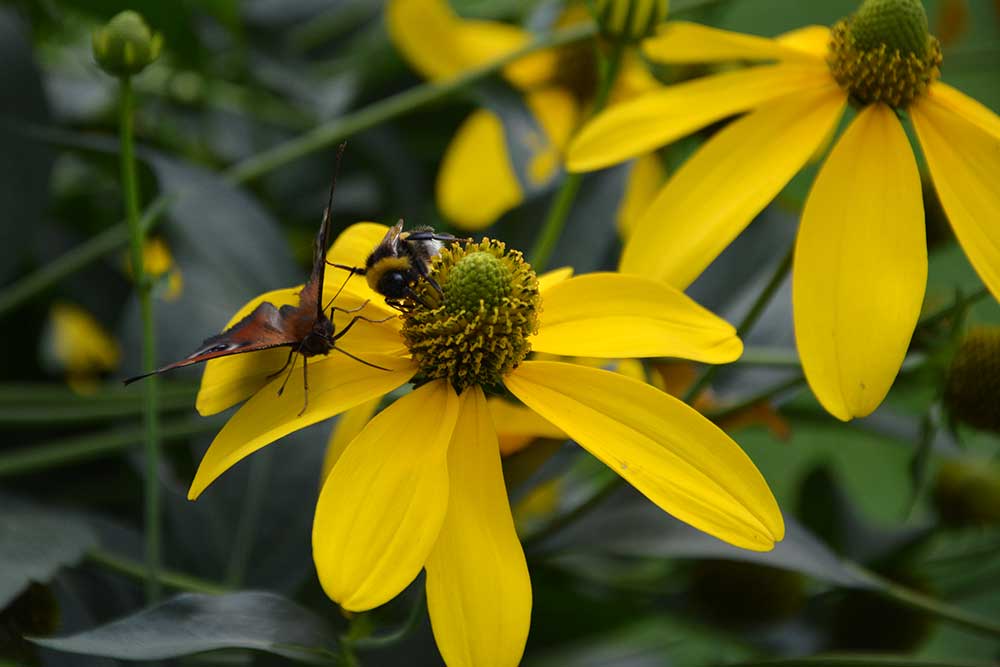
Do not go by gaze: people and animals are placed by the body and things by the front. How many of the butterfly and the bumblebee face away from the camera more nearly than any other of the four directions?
0

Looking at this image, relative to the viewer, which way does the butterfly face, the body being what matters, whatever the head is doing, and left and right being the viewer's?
facing the viewer and to the right of the viewer

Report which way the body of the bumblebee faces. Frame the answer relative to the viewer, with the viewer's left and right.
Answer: facing the viewer and to the left of the viewer
